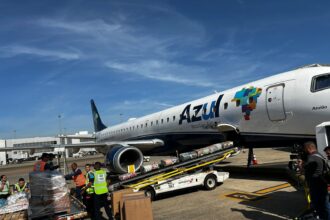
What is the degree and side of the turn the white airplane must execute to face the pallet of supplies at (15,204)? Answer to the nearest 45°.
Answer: approximately 90° to its right

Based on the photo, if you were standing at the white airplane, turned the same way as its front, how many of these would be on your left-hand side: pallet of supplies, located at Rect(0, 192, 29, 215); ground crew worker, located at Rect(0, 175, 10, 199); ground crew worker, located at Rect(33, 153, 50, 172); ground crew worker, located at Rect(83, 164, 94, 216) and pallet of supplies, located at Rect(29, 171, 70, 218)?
0

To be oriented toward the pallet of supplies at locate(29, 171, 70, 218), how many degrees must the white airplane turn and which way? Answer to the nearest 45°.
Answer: approximately 90° to its right

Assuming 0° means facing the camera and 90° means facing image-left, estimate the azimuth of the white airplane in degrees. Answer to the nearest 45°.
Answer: approximately 315°

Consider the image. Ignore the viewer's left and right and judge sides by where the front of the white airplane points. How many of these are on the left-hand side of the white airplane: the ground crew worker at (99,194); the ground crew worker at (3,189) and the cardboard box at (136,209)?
0

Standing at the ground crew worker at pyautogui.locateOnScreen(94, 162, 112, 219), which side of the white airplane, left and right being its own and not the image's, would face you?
right

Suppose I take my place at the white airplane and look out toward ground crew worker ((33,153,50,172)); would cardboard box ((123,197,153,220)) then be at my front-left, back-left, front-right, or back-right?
front-left
